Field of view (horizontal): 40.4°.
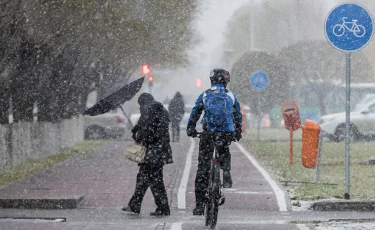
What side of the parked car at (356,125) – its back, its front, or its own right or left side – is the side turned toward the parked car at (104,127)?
front

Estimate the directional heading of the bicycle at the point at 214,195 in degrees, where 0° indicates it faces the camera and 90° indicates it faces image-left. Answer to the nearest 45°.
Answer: approximately 180°

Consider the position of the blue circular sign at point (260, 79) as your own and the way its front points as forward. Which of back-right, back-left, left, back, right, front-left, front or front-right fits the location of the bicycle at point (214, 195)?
front

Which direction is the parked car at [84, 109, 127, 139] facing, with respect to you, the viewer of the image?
facing to the left of the viewer

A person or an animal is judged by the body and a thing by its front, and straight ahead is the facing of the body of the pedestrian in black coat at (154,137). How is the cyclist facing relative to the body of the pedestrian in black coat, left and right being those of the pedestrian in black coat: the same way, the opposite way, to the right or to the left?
to the right

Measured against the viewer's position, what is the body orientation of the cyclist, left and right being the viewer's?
facing away from the viewer

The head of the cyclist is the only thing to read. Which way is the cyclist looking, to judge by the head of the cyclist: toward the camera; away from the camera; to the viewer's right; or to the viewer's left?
away from the camera

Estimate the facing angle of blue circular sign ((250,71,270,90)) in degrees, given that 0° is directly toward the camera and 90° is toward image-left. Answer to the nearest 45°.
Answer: approximately 0°

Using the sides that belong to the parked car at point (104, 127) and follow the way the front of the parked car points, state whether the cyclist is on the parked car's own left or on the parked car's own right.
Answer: on the parked car's own left

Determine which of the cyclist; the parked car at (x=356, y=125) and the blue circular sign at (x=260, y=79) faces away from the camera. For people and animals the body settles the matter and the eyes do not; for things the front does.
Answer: the cyclist

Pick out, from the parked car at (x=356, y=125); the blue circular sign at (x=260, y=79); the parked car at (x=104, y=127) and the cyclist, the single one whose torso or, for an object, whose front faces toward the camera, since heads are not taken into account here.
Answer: the blue circular sign

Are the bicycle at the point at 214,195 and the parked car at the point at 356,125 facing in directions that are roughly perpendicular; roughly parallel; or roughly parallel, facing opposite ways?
roughly perpendicular

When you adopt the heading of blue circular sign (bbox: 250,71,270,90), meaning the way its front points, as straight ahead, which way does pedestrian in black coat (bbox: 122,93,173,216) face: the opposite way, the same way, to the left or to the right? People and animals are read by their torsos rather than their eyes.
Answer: to the right

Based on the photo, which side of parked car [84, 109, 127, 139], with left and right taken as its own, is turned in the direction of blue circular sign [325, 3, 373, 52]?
left

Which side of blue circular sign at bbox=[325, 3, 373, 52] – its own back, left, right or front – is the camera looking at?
front

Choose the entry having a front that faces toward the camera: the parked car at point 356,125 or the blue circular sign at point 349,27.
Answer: the blue circular sign
